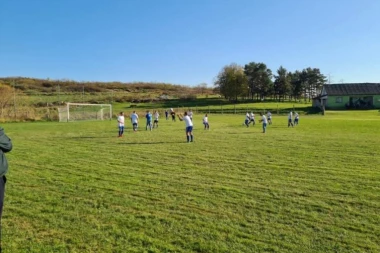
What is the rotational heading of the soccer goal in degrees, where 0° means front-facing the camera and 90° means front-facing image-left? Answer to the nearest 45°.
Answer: approximately 315°
